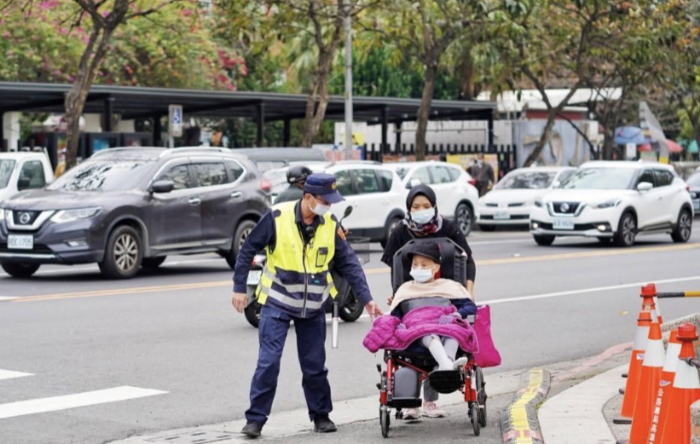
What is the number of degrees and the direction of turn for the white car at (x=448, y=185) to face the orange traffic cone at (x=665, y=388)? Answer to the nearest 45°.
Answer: approximately 45° to its left

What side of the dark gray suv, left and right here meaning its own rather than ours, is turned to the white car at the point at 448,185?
back

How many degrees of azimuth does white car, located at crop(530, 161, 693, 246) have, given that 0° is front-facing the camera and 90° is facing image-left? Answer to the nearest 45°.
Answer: approximately 45°

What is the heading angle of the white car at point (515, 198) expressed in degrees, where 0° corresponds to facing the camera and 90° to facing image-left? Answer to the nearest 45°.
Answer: approximately 45°

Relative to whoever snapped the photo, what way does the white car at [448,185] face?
facing the viewer and to the left of the viewer

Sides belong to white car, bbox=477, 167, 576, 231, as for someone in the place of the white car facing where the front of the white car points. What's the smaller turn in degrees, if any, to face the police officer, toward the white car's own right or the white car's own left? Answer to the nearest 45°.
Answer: approximately 45° to the white car's own left

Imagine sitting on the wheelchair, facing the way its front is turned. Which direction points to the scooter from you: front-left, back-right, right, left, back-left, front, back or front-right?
back

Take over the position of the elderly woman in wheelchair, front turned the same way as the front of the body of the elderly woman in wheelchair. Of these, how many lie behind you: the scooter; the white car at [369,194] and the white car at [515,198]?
3

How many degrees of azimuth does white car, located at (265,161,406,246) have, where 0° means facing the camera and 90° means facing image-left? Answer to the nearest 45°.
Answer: approximately 45°

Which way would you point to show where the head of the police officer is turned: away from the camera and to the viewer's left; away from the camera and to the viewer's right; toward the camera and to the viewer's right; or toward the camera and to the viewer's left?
toward the camera and to the viewer's right

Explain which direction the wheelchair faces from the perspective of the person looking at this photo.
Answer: facing the viewer

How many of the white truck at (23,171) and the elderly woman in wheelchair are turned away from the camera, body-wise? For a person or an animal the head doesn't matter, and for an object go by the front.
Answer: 0
